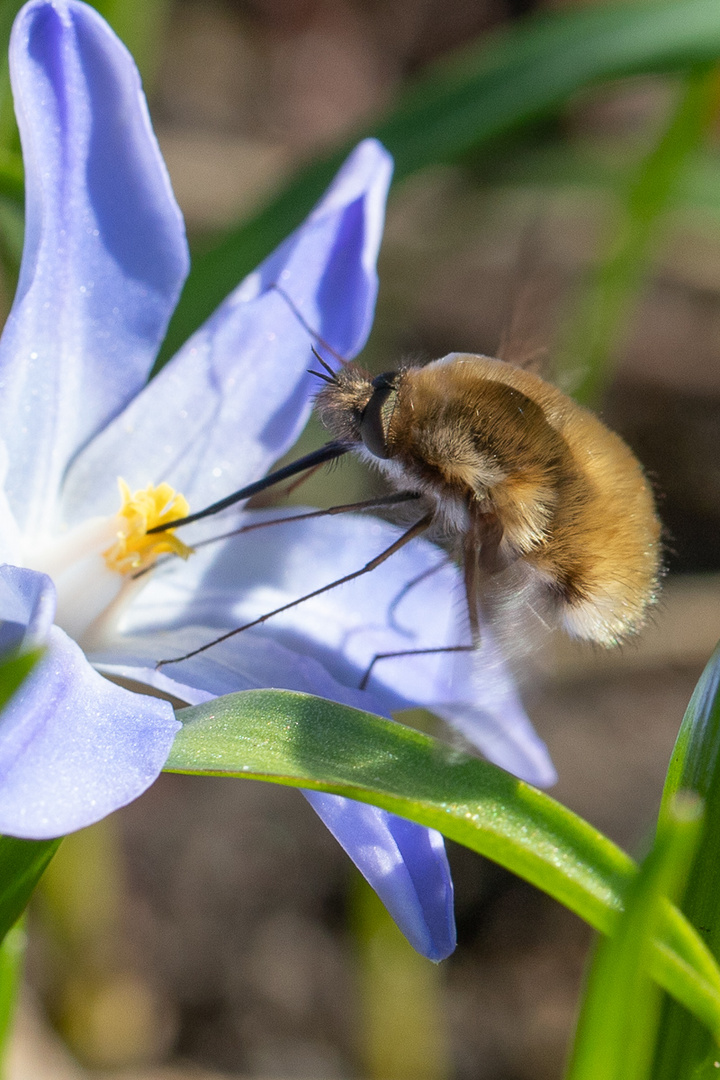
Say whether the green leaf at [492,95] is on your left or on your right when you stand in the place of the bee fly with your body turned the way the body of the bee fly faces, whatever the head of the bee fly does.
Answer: on your right

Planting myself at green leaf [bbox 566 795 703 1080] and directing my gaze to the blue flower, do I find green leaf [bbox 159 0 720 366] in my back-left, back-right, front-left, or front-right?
front-right

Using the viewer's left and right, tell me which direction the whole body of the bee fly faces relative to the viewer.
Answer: facing to the left of the viewer
